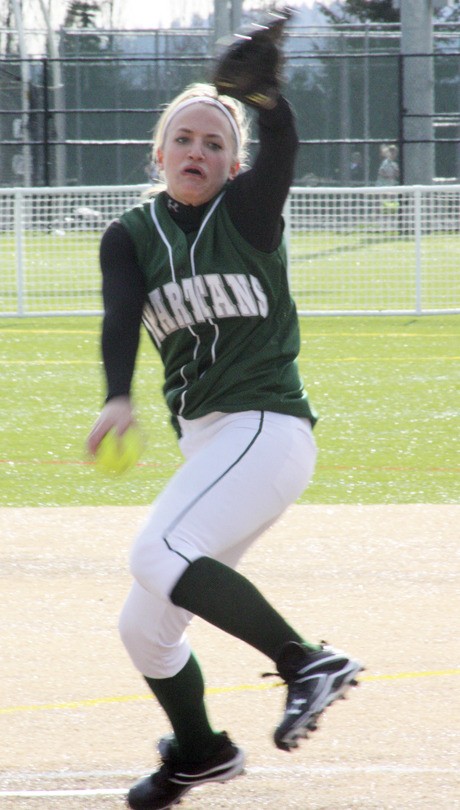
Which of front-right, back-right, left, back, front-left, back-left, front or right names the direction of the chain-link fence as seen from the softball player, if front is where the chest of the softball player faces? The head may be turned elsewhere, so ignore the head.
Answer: back-right

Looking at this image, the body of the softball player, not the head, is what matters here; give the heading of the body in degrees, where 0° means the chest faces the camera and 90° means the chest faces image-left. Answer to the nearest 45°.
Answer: approximately 45°

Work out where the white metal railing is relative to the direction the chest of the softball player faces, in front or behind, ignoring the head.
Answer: behind
